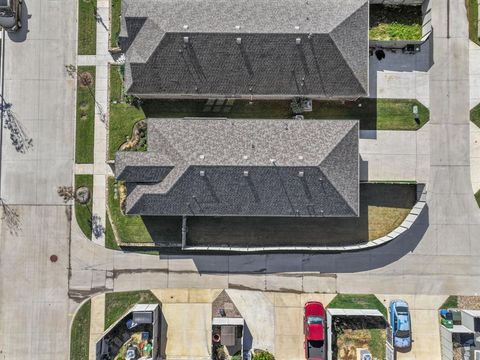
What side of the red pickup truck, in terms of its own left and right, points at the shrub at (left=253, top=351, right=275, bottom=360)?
left

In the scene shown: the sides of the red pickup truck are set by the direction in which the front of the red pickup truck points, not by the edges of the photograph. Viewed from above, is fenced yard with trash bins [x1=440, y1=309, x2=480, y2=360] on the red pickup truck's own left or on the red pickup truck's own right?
on the red pickup truck's own right

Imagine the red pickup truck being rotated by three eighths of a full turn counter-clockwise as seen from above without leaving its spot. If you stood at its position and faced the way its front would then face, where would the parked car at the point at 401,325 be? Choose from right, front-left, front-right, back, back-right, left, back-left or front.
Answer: back-left
